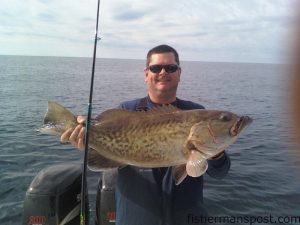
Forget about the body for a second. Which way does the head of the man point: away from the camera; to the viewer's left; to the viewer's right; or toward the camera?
toward the camera

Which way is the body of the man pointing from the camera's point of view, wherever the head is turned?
toward the camera

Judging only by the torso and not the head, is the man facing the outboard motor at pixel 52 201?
no

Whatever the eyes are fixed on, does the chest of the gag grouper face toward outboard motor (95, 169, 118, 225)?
no

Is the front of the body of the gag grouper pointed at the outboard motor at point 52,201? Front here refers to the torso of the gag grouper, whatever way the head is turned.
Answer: no

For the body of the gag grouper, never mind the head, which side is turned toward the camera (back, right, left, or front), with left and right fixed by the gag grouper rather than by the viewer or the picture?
right
